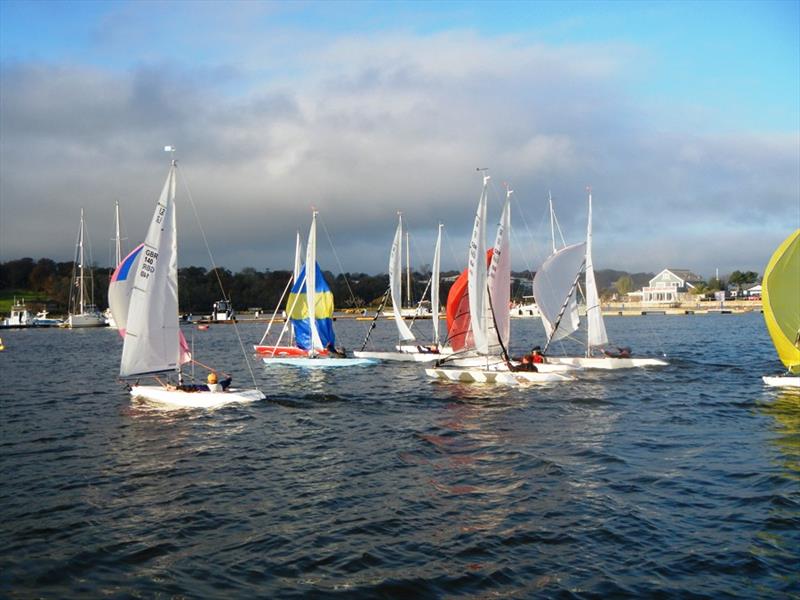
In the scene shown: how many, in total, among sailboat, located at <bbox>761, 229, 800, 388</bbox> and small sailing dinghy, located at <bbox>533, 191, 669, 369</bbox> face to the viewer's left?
2

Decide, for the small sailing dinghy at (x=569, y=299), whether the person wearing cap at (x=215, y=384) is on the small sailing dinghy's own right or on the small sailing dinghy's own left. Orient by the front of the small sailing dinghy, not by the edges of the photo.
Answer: on the small sailing dinghy's own left

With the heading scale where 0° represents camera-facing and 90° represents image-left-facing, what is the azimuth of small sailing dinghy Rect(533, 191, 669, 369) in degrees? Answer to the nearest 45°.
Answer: approximately 90°

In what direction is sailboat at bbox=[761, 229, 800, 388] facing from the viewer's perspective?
to the viewer's left

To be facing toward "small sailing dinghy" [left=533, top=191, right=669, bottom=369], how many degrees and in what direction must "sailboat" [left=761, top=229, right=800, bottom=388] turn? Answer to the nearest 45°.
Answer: approximately 45° to its right

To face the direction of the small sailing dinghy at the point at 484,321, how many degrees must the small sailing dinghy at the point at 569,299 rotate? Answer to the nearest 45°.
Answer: approximately 45° to its left

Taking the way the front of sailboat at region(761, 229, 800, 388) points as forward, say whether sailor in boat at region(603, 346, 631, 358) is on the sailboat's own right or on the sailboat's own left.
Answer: on the sailboat's own right

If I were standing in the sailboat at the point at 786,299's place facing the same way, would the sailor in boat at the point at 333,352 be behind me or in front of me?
in front
